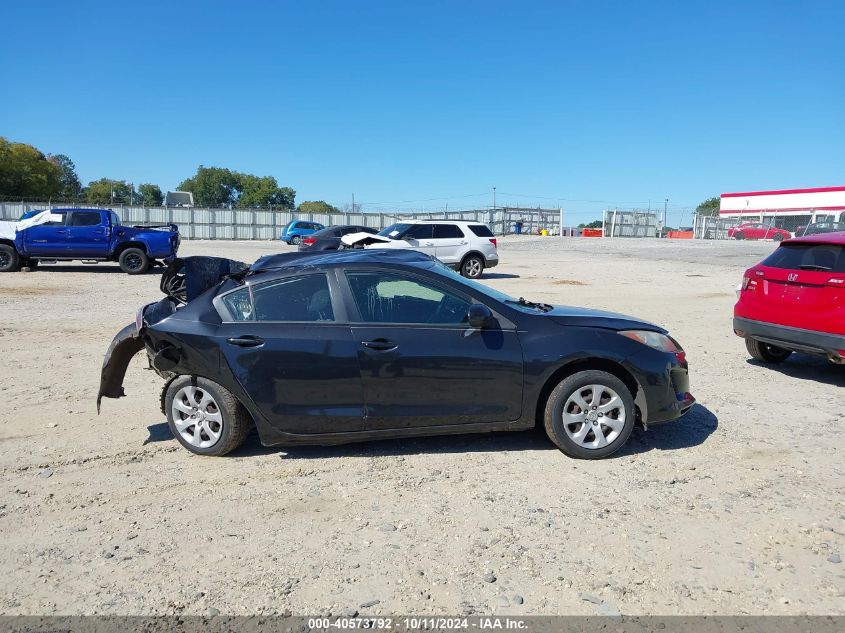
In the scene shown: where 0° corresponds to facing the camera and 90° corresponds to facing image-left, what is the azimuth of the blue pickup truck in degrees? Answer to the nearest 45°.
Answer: approximately 90°

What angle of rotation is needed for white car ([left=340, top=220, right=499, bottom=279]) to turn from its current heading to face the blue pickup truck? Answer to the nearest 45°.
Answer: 0° — it already faces it

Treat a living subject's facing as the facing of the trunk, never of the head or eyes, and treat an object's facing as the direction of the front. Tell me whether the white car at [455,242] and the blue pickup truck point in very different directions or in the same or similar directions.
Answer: same or similar directions

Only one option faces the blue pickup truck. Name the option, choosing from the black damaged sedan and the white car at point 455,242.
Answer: the white car

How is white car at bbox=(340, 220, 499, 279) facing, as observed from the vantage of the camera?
facing to the left of the viewer

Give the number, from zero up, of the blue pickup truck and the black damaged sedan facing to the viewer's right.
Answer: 1

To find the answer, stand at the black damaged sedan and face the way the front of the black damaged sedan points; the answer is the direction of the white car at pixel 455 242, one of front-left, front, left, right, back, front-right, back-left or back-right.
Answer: left

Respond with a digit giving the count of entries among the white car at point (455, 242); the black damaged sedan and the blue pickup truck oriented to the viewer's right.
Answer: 1

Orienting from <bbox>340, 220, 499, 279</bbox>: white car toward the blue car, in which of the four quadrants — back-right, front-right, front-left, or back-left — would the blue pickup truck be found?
front-left

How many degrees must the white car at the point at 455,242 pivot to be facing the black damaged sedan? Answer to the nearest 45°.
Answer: approximately 90° to its left

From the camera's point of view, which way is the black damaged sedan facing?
to the viewer's right

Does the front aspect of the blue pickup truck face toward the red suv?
no

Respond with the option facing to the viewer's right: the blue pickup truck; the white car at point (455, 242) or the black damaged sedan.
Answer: the black damaged sedan

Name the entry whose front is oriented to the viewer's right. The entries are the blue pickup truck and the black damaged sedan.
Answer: the black damaged sedan

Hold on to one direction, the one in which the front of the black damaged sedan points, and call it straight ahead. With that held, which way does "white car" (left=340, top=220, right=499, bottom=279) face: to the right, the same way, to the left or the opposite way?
the opposite way

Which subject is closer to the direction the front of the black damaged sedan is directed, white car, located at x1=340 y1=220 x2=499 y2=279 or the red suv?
the red suv
